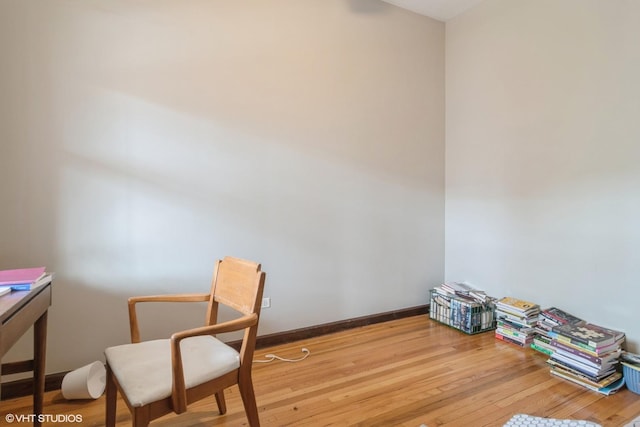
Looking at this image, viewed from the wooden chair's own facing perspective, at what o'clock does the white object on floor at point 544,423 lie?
The white object on floor is roughly at 8 o'clock from the wooden chair.

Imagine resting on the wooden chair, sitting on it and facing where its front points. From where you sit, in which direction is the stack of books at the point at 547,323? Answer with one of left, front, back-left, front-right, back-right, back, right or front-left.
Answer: back-left

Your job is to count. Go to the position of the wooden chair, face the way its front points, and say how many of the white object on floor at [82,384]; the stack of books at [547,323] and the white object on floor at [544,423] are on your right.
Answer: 1

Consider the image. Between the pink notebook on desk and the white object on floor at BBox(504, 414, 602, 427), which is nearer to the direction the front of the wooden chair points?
the pink notebook on desk

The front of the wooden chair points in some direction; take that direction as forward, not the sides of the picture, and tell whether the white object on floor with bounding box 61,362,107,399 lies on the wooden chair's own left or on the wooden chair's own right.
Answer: on the wooden chair's own right

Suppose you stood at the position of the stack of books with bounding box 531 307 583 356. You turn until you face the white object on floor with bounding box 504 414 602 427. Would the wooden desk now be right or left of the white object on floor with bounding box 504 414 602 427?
right

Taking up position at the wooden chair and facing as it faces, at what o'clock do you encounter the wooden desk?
The wooden desk is roughly at 2 o'clock from the wooden chair.

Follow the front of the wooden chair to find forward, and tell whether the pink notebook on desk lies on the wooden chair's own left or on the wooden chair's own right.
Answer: on the wooden chair's own right

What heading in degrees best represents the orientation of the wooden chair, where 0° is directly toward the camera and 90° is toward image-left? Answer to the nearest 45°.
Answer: approximately 45°
